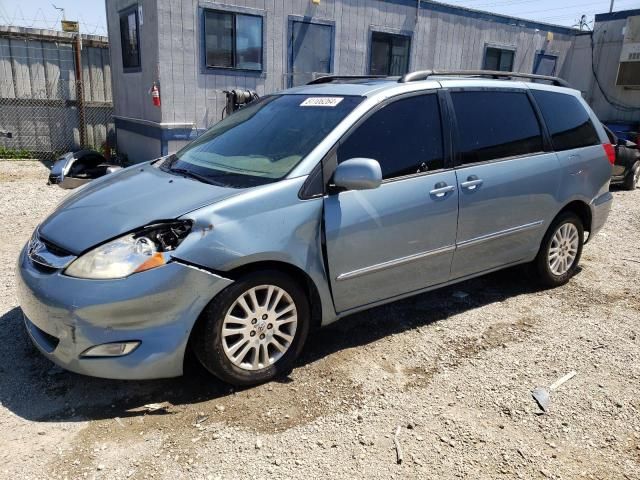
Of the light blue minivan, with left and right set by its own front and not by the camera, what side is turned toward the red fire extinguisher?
right

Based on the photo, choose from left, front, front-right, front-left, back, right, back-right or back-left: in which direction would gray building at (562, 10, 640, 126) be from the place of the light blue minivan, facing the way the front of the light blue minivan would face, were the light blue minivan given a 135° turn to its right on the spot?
front-right

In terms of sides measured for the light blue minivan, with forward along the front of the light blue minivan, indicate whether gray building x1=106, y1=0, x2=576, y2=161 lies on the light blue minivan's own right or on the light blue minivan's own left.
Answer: on the light blue minivan's own right

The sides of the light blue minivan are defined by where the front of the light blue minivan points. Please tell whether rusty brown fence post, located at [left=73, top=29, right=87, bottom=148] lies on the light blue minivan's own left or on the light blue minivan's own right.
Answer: on the light blue minivan's own right

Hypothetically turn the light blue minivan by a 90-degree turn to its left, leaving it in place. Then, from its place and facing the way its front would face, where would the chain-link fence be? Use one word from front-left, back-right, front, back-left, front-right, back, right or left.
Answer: back
